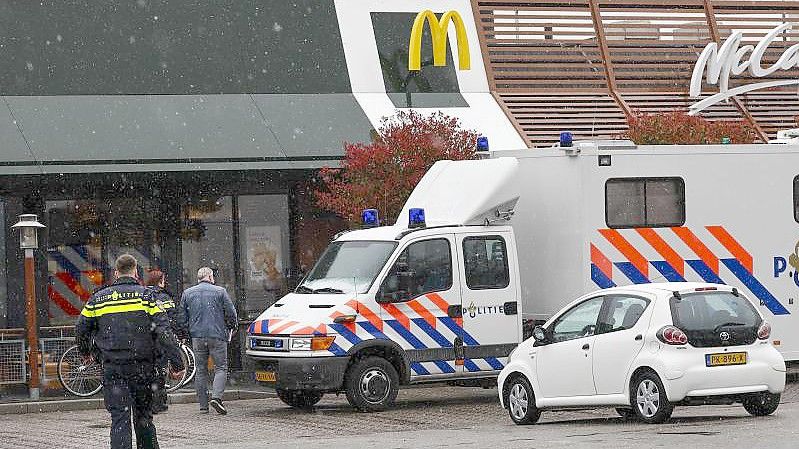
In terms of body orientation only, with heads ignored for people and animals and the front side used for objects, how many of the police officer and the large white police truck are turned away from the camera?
1

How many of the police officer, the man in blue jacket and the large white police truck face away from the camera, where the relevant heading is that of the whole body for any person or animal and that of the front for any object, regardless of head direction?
2

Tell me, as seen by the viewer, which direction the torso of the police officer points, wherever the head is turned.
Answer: away from the camera

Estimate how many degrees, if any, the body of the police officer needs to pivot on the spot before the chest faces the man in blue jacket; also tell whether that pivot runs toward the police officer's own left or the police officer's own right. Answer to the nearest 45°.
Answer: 0° — they already face them

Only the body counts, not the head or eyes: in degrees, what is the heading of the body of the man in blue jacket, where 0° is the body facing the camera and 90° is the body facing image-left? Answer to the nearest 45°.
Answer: approximately 180°

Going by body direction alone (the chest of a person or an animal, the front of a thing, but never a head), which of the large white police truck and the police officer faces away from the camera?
the police officer

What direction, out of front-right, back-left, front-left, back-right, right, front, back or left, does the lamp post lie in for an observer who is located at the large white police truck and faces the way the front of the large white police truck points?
front-right

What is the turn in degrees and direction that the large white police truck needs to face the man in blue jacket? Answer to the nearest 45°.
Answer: approximately 45° to its right

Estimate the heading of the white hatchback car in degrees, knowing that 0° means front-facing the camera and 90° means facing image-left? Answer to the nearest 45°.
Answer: approximately 135°

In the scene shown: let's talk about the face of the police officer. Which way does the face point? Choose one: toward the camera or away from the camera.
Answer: away from the camera
